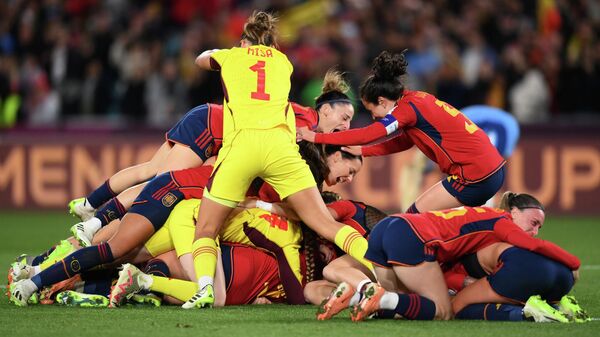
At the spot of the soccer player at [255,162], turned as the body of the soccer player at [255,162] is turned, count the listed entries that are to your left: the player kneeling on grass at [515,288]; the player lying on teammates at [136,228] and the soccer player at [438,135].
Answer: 1

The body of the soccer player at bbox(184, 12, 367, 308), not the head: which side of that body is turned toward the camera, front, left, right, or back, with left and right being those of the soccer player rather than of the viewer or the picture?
back

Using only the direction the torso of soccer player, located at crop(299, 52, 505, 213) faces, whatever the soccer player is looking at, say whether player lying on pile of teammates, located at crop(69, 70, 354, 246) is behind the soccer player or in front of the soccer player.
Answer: in front

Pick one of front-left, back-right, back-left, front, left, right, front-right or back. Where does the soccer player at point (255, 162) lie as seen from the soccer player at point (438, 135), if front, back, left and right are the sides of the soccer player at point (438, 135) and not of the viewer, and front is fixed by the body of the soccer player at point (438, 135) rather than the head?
front-left

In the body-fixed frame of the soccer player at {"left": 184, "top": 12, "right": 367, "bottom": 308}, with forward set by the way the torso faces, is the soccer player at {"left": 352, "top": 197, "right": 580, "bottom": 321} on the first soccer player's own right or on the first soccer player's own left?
on the first soccer player's own right

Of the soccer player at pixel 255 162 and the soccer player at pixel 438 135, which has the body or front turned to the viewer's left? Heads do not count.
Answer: the soccer player at pixel 438 135

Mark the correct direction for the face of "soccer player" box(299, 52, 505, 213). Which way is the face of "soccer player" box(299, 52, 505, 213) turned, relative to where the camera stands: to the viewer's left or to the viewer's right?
to the viewer's left

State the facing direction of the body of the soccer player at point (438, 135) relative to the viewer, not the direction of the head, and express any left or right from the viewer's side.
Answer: facing to the left of the viewer

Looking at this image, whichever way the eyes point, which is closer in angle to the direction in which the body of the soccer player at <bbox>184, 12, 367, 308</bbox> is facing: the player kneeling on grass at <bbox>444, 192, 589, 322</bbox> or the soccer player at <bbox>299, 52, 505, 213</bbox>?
the soccer player

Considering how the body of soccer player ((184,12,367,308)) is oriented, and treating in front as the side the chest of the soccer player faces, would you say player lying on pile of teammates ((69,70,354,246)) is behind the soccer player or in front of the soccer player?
in front

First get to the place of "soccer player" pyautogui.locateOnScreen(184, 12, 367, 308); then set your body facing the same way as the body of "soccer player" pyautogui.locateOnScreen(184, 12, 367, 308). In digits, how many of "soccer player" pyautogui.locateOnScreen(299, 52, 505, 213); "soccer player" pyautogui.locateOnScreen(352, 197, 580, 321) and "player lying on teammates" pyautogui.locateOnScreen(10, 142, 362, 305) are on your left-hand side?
1

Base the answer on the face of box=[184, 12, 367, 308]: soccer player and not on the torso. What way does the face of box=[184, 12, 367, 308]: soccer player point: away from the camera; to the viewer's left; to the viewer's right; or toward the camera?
away from the camera
